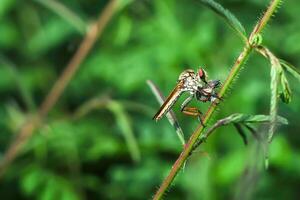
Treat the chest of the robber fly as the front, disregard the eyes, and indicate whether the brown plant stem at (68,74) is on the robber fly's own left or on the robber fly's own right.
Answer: on the robber fly's own left

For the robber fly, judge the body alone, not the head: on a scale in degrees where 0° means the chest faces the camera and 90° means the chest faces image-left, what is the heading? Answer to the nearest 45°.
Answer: approximately 270°
